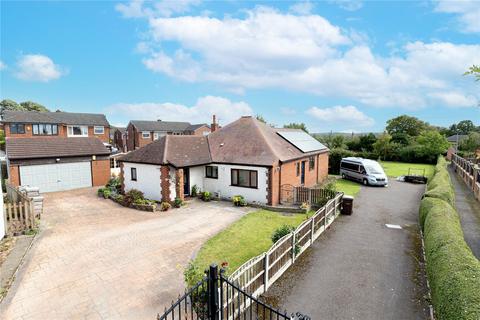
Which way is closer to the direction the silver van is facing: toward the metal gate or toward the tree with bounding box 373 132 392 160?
the metal gate

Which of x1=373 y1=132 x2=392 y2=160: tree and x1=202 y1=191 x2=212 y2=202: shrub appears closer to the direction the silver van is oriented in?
the shrub

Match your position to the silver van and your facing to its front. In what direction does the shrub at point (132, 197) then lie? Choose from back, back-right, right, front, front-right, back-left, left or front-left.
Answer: right

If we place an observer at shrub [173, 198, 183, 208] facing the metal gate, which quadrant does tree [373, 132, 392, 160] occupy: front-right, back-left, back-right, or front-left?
back-left

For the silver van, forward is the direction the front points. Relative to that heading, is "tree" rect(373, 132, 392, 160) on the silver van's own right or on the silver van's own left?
on the silver van's own left

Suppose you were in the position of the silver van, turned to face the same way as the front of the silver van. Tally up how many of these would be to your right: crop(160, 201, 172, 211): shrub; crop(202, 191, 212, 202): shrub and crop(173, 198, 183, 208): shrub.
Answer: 3

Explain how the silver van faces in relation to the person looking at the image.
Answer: facing the viewer and to the right of the viewer

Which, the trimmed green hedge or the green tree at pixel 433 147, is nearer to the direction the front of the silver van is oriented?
the trimmed green hedge
